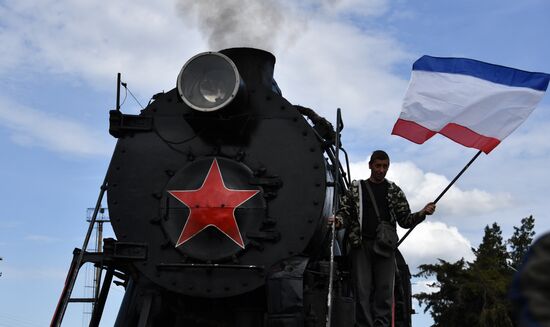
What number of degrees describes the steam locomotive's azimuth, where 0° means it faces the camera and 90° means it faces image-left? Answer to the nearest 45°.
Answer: approximately 0°

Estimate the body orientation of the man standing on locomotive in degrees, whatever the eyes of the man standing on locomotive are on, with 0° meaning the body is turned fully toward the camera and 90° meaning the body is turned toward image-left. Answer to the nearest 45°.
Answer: approximately 0°

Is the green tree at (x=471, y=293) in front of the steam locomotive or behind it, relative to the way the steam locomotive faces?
behind
